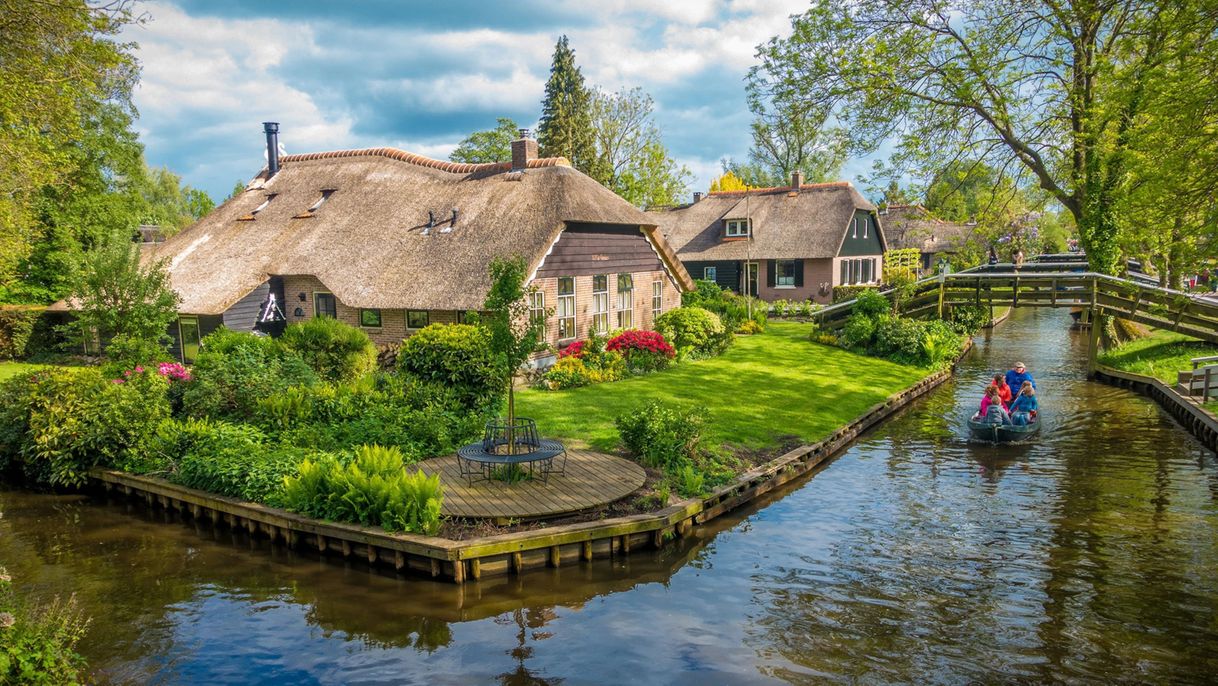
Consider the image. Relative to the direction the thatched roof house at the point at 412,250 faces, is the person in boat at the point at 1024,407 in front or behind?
in front

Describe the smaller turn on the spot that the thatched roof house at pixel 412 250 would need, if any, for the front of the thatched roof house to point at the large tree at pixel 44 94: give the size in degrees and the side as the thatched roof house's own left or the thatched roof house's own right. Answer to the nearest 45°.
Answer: approximately 135° to the thatched roof house's own right

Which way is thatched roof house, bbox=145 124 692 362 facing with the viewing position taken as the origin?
facing the viewer and to the right of the viewer

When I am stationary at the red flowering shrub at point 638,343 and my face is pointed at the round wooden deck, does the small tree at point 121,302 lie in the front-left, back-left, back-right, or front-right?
front-right

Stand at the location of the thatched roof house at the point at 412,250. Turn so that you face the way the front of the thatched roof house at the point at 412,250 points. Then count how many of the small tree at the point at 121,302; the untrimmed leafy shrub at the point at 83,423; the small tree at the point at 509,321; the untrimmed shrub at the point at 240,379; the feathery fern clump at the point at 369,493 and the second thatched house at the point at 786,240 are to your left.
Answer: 1

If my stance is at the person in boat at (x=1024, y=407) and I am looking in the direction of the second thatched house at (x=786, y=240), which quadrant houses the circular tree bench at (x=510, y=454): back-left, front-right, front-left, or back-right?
back-left

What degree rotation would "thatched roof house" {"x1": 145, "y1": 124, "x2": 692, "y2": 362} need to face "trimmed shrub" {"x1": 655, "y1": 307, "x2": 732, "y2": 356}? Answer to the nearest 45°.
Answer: approximately 45° to its left

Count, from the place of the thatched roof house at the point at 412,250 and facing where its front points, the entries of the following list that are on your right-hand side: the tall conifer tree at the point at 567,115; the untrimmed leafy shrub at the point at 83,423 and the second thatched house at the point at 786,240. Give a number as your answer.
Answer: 1

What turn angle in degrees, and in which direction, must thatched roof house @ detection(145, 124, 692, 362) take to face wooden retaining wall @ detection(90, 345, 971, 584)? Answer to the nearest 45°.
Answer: approximately 45° to its right

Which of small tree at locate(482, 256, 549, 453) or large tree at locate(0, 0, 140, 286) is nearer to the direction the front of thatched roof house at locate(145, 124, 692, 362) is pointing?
the small tree

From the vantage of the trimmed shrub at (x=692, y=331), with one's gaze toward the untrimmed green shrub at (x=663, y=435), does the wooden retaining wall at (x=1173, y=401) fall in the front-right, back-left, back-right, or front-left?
front-left

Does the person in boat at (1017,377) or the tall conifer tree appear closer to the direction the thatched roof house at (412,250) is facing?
the person in boat

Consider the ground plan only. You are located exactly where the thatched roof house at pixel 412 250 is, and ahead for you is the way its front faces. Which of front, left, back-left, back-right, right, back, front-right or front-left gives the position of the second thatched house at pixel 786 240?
left

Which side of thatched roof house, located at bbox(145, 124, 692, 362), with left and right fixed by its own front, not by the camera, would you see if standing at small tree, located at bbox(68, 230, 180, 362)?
right

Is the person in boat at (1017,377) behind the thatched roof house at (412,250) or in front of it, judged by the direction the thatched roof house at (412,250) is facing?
in front
